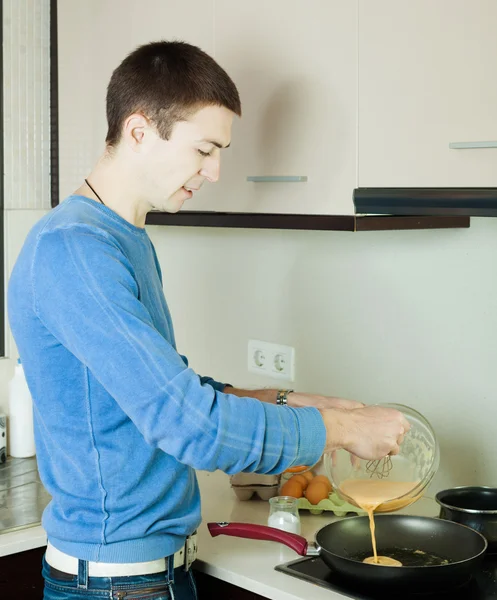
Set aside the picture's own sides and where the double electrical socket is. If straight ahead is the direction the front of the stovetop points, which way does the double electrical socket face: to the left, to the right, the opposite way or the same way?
the same way

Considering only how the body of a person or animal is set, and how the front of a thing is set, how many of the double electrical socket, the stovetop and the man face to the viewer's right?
1

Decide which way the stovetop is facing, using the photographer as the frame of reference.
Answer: facing the viewer and to the left of the viewer

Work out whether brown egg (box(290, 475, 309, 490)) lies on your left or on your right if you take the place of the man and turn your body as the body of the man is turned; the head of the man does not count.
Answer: on your left

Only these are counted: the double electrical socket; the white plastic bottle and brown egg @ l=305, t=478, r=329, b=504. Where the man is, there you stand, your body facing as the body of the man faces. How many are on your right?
0

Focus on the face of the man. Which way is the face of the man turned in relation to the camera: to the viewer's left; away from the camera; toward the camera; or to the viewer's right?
to the viewer's right

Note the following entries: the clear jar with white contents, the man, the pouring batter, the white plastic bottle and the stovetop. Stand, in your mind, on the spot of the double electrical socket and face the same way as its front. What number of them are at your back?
0

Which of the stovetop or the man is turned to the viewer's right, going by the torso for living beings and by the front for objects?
the man

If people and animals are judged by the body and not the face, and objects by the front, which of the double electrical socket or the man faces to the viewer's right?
the man

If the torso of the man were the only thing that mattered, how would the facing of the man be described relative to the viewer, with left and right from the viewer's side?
facing to the right of the viewer
